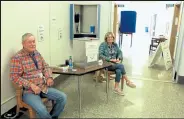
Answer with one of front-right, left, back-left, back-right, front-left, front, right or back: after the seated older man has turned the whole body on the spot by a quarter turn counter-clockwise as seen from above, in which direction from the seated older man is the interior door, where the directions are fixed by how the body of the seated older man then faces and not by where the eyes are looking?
front

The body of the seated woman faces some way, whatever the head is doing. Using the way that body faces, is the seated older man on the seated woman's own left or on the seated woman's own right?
on the seated woman's own right

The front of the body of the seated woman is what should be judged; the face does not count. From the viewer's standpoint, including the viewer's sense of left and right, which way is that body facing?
facing the viewer and to the right of the viewer

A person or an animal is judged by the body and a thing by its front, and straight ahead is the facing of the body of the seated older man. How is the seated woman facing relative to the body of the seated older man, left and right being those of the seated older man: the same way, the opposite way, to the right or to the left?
the same way

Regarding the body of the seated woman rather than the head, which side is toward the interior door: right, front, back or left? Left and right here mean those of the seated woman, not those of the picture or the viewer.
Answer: left

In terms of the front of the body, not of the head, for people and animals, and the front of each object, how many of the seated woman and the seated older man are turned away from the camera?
0

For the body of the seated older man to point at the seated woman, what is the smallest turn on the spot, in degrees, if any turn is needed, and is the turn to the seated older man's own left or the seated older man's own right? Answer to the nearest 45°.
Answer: approximately 90° to the seated older man's own left
